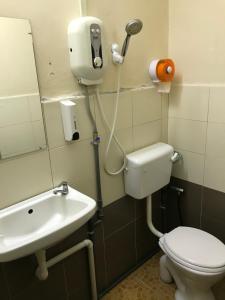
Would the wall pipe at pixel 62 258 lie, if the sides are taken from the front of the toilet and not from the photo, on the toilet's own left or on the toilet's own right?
on the toilet's own right

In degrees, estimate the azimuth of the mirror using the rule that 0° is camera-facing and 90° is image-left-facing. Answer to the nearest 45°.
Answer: approximately 315°

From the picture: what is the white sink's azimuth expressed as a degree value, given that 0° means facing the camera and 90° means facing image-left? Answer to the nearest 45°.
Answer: approximately 315°
